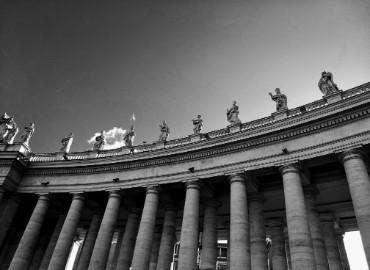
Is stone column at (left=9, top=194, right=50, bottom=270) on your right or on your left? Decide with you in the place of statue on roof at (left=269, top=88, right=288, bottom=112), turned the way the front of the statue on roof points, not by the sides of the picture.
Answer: on your right

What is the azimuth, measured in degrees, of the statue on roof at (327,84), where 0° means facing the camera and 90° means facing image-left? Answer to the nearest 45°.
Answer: approximately 45°

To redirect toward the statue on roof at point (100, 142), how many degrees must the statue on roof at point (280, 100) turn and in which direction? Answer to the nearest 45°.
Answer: approximately 45° to its right

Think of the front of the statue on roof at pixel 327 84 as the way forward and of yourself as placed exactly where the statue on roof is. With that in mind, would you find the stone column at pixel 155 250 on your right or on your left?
on your right

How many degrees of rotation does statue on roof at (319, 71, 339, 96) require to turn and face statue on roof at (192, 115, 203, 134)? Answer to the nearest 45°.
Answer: approximately 45° to its right

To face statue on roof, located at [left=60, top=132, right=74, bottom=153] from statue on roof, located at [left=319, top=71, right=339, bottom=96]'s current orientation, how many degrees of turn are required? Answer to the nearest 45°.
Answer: approximately 45° to its right
